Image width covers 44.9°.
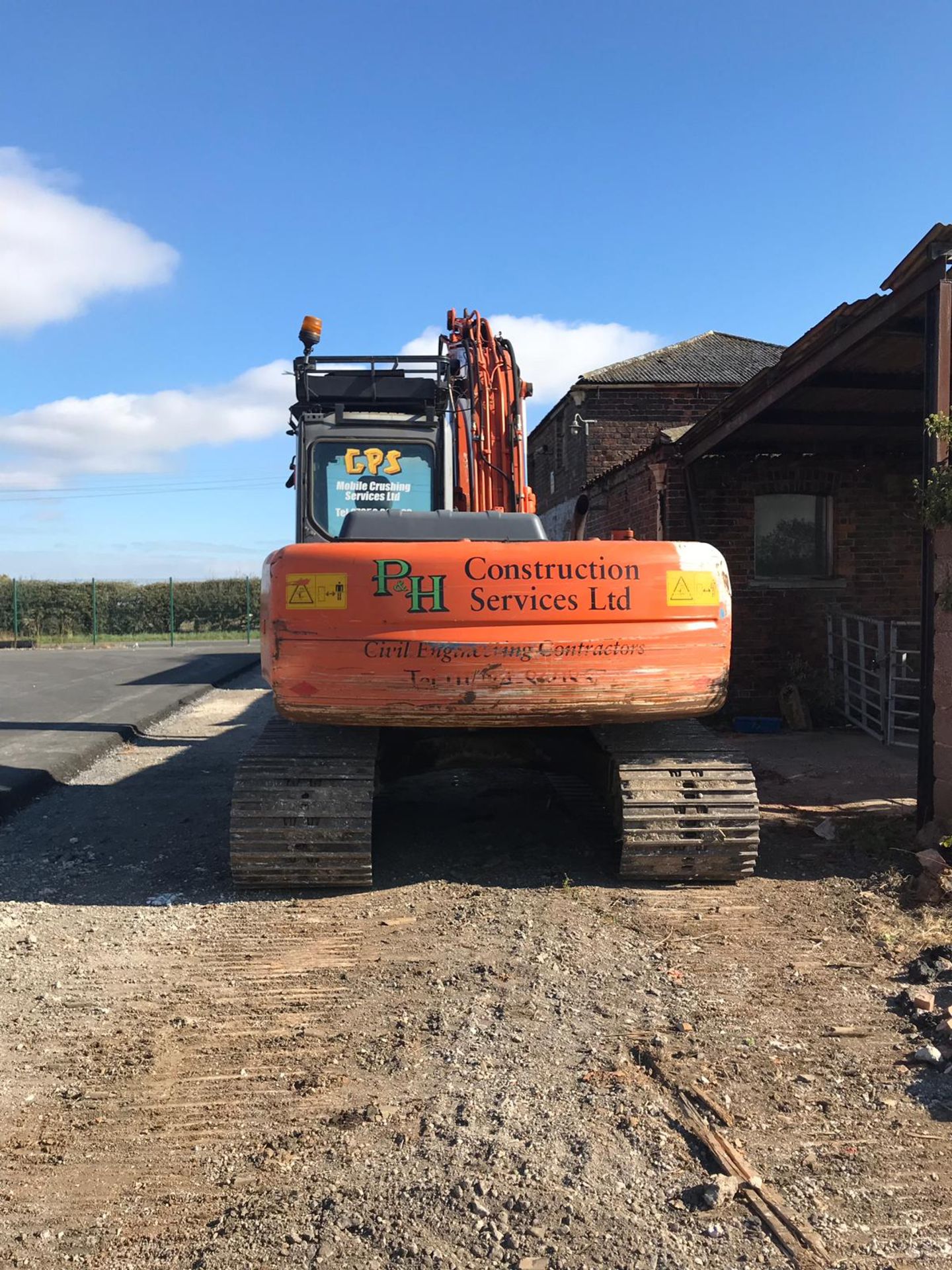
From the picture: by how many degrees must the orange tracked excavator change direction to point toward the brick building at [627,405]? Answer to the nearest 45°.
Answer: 0° — it already faces it

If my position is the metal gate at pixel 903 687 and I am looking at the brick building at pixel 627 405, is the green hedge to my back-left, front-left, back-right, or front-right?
front-left

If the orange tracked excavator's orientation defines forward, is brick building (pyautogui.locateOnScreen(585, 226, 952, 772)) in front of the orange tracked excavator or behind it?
in front

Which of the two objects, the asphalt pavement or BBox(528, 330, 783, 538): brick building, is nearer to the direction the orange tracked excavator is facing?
the brick building

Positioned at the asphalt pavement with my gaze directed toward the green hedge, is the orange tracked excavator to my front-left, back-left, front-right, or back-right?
back-right

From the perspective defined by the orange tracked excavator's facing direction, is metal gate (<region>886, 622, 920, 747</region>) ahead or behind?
ahead

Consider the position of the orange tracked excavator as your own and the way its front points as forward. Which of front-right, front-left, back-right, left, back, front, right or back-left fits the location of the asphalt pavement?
front-left

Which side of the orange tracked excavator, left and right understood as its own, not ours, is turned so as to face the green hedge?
front

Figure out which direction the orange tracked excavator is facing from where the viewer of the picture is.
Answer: facing away from the viewer
